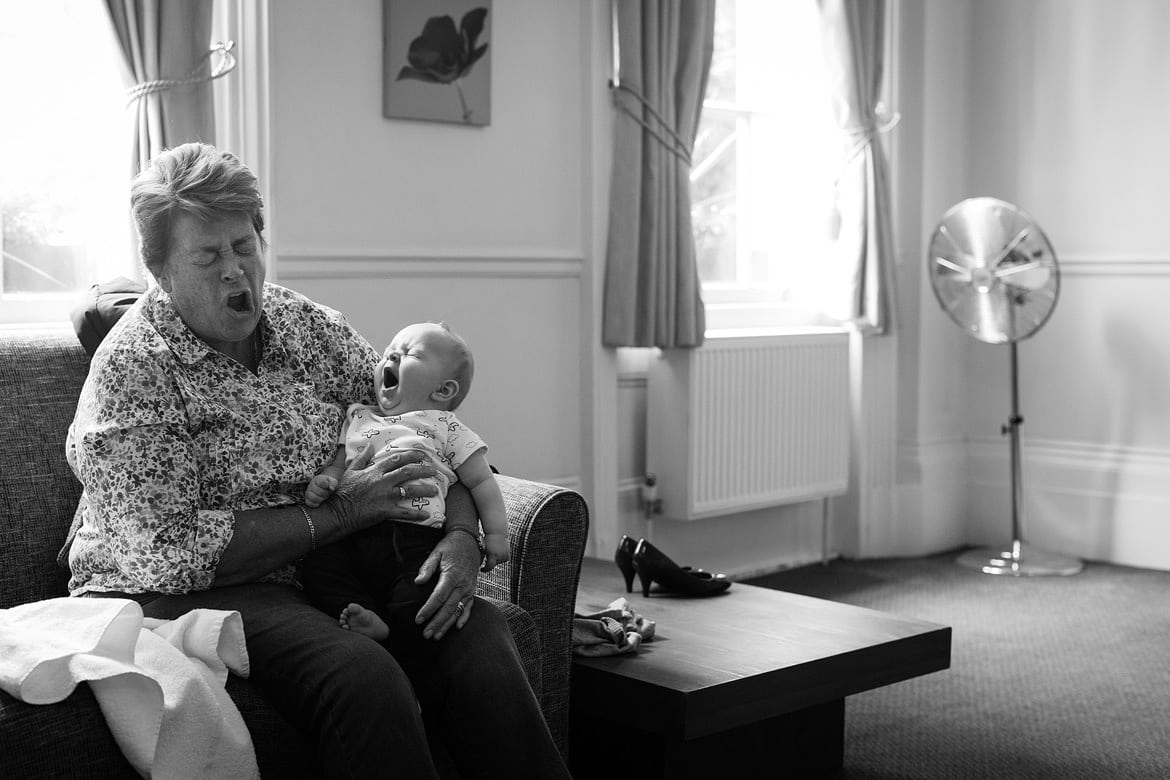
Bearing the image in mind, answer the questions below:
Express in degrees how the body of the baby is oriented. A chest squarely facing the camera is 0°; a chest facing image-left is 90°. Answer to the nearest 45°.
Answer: approximately 45°

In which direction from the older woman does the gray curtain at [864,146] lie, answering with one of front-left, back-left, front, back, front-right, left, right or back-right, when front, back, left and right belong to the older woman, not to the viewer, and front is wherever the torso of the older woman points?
left

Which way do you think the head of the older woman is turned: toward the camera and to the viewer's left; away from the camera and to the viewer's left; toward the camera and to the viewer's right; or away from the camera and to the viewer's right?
toward the camera and to the viewer's right

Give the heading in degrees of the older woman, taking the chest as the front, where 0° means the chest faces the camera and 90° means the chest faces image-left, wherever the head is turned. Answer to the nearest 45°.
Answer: approximately 315°

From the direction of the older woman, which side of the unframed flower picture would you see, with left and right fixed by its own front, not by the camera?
front

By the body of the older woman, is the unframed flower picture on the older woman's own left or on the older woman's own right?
on the older woman's own left

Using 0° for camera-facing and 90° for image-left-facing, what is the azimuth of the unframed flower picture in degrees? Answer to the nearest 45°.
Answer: approximately 0°

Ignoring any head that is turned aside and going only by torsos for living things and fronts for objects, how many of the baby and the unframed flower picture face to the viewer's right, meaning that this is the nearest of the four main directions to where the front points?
0

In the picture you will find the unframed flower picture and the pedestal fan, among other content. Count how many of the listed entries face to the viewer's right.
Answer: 0

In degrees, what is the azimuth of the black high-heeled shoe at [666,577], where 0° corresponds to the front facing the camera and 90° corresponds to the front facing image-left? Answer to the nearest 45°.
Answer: approximately 270°

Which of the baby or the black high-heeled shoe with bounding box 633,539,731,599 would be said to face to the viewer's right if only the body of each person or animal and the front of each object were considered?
the black high-heeled shoe

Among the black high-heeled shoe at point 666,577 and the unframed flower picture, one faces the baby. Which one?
the unframed flower picture

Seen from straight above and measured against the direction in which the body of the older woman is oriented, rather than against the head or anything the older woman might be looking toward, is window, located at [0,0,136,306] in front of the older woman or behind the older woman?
behind

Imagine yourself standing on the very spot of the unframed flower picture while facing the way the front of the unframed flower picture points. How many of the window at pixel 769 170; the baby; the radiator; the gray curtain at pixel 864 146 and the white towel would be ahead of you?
2
